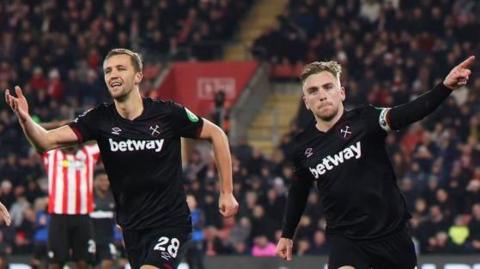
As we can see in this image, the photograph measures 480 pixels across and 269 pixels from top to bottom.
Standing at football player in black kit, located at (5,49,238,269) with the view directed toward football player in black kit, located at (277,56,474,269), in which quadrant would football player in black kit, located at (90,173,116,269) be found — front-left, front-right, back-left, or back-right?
back-left

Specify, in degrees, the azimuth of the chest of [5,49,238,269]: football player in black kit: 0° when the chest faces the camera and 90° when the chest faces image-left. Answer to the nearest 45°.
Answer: approximately 0°

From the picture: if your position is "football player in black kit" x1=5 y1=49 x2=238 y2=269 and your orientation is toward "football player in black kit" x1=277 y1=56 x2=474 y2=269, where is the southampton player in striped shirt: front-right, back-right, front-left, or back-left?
back-left

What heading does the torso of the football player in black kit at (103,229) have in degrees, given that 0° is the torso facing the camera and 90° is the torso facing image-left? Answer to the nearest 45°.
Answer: approximately 0°

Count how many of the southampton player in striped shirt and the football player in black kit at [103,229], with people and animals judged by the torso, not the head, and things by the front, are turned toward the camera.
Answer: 2

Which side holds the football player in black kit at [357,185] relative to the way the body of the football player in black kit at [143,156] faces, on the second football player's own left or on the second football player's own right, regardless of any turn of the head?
on the second football player's own left

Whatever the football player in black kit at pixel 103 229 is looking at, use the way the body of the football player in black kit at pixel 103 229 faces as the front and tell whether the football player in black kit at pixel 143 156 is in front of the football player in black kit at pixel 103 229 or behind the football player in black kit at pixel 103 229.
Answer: in front
